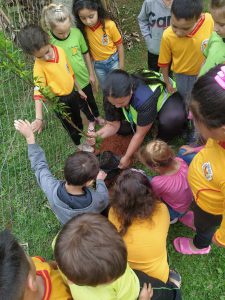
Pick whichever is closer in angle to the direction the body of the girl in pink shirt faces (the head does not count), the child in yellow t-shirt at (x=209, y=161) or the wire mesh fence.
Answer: the wire mesh fence

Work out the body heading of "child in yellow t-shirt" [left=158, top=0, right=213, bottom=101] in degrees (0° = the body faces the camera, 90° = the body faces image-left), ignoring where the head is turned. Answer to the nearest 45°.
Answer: approximately 45°

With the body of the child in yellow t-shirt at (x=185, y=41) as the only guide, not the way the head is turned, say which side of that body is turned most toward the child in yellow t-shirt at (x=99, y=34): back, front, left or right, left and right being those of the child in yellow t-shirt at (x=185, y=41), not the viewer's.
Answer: right

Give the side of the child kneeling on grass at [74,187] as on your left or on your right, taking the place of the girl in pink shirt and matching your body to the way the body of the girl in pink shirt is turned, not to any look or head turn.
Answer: on your left

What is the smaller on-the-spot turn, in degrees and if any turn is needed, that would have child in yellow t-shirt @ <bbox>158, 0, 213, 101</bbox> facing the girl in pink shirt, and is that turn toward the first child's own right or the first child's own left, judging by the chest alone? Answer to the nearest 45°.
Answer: approximately 45° to the first child's own left

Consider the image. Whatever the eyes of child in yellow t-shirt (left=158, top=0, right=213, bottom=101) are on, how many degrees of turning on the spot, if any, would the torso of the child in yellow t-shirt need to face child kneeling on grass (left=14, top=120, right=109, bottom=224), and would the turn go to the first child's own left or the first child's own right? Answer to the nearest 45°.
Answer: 0° — they already face them

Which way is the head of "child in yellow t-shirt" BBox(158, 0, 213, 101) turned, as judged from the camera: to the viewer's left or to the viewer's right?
to the viewer's left

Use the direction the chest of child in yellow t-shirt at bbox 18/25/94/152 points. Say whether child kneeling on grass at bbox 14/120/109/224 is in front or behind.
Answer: in front

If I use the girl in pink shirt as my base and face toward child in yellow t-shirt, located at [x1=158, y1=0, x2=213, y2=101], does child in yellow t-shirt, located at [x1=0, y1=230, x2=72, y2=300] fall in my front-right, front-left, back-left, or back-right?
back-left

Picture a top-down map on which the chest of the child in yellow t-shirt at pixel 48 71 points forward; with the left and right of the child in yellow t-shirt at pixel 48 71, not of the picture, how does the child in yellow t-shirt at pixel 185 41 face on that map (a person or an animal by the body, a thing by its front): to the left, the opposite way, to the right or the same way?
to the right

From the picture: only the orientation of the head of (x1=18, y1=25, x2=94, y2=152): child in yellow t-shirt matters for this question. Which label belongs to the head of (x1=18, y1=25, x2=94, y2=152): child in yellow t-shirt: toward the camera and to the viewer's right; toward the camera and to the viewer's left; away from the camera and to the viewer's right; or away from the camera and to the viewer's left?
toward the camera and to the viewer's right

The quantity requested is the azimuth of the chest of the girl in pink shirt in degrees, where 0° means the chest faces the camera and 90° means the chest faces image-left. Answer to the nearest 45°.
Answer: approximately 135°

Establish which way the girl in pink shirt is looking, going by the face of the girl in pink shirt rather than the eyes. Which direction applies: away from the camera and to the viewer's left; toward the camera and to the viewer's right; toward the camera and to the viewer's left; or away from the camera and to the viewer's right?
away from the camera and to the viewer's left
